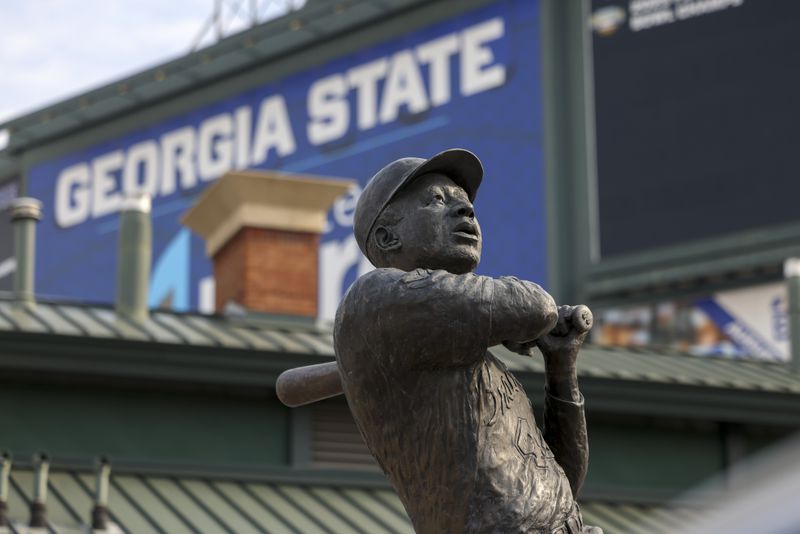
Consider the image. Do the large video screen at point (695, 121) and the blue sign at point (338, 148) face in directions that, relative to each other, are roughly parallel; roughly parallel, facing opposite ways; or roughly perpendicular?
roughly parallel

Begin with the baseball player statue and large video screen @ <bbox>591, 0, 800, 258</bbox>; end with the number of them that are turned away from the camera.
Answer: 0

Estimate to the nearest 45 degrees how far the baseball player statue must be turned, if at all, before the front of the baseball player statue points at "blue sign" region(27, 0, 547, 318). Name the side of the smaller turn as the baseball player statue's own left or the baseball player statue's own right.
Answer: approximately 135° to the baseball player statue's own left

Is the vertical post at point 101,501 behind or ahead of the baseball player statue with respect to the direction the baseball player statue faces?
behind

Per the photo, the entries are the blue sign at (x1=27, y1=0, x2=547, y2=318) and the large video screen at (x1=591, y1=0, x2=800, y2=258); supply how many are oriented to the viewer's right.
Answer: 0

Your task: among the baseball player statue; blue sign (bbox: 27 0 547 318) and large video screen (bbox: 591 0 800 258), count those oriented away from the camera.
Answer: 0

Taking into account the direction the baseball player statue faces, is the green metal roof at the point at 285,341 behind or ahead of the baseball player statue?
behind

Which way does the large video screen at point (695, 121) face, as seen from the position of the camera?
facing the viewer and to the left of the viewer

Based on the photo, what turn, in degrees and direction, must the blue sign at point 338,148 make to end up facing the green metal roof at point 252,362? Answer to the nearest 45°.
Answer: approximately 45° to its left

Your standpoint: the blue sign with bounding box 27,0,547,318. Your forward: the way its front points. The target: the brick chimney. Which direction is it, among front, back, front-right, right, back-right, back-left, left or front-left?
front-left

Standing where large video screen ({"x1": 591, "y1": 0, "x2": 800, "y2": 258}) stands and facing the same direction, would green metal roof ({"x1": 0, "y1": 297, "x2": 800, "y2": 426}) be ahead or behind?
ahead

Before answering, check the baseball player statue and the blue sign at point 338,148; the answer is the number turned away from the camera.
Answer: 0

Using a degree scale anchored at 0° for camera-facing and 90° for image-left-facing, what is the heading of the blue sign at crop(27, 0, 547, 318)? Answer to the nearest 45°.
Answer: approximately 45°

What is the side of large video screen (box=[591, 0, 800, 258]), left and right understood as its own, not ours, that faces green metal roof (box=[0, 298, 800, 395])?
front
